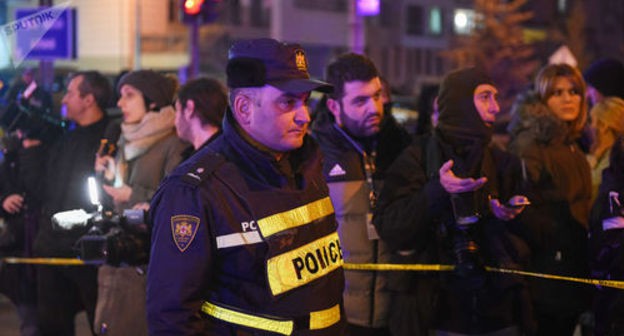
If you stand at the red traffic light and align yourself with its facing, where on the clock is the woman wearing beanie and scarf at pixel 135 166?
The woman wearing beanie and scarf is roughly at 12 o'clock from the red traffic light.

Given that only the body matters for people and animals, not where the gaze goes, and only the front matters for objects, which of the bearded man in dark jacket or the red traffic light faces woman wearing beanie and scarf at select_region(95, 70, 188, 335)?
the red traffic light

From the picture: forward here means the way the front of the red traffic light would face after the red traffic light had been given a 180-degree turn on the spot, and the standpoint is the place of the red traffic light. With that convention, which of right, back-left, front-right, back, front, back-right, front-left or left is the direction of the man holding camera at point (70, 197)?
back

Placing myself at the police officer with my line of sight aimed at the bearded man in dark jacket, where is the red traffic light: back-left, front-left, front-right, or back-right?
front-left

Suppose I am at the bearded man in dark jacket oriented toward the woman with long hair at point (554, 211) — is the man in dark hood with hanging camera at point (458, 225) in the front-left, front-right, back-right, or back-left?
front-right

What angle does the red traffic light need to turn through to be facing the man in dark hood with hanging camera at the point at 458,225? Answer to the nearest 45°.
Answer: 0° — it already faces them

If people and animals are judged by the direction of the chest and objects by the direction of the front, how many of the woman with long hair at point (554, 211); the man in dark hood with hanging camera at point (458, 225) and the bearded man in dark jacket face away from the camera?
0

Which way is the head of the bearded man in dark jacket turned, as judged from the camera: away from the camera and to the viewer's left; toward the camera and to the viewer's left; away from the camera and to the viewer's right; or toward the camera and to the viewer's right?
toward the camera and to the viewer's right

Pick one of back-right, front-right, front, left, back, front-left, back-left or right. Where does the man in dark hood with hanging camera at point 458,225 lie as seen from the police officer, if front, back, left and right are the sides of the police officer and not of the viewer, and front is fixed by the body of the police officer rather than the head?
left

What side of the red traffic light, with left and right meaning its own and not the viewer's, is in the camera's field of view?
front

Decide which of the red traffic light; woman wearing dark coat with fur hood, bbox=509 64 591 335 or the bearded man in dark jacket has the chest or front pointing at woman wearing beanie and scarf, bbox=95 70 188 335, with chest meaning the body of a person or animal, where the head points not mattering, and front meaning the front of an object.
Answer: the red traffic light

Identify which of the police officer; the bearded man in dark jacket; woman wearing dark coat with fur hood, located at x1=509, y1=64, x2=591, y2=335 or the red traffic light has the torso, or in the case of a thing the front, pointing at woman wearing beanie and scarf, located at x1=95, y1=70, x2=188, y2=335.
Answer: the red traffic light
